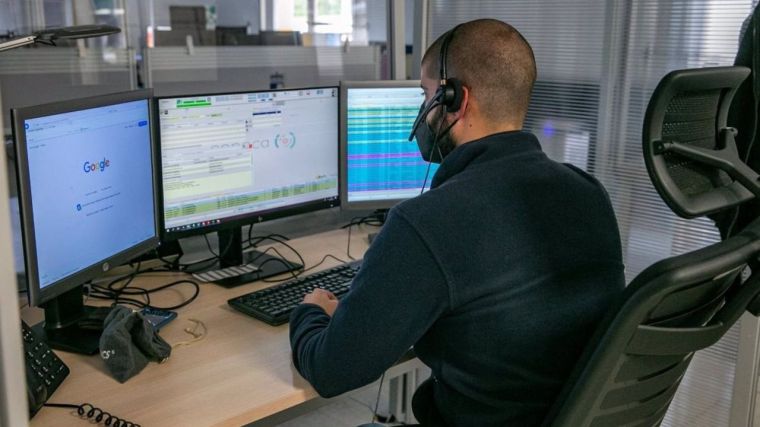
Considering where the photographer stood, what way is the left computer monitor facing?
facing the viewer and to the right of the viewer

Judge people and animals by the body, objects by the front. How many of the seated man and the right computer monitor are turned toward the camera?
1

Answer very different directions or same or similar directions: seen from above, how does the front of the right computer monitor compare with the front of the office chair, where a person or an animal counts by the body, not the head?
very different directions

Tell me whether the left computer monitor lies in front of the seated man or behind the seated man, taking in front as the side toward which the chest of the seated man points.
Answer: in front

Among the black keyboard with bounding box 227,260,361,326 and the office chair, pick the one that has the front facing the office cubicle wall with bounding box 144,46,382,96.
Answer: the office chair

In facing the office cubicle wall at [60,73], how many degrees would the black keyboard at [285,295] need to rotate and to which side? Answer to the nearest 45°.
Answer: approximately 180°

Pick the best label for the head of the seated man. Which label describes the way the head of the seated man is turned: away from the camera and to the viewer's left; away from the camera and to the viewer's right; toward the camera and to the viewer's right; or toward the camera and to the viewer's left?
away from the camera and to the viewer's left

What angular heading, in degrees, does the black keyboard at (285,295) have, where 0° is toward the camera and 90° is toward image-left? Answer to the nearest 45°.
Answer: approximately 315°

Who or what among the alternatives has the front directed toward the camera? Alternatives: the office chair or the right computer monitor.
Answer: the right computer monitor

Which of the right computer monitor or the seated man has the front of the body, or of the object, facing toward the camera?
the right computer monitor

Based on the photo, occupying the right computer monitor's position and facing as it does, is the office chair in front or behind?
in front

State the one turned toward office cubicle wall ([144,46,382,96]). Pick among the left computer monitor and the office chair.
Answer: the office chair

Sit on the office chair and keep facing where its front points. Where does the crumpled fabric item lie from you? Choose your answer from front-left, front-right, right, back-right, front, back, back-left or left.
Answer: front-left

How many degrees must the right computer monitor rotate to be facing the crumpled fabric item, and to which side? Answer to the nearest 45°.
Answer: approximately 45° to its right

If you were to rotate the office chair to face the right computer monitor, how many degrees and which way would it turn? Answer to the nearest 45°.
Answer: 0° — it already faces it

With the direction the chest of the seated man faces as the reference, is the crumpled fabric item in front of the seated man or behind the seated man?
in front

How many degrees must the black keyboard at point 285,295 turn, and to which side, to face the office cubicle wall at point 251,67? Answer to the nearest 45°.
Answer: approximately 135° to its left

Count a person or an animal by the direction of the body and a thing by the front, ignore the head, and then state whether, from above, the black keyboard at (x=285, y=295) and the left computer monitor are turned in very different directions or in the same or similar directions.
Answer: same or similar directions

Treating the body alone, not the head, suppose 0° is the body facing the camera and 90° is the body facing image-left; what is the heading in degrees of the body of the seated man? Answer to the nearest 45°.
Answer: approximately 135°

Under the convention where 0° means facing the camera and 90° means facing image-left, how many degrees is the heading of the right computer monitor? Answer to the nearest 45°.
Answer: approximately 0°
